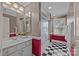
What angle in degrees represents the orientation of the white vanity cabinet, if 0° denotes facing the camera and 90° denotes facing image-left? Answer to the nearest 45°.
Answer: approximately 315°
